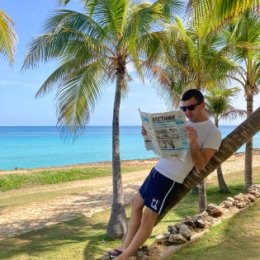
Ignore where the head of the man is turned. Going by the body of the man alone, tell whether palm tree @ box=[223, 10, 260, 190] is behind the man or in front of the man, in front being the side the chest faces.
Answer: behind

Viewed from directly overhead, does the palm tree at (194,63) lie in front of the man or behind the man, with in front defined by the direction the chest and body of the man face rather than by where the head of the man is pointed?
behind

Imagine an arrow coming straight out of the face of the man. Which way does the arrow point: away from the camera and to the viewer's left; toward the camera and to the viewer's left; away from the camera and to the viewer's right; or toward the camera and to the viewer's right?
toward the camera and to the viewer's left

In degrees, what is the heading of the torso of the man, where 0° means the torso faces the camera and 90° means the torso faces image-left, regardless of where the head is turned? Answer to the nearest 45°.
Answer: approximately 45°

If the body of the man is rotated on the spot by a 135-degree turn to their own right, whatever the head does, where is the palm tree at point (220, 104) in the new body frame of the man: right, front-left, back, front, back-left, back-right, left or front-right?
front
